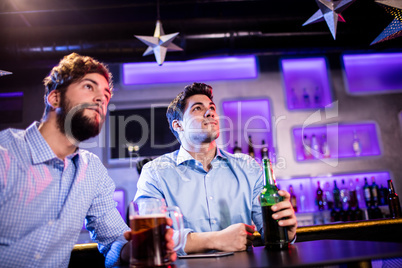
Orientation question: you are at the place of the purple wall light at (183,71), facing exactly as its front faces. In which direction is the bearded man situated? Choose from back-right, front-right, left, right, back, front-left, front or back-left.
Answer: front

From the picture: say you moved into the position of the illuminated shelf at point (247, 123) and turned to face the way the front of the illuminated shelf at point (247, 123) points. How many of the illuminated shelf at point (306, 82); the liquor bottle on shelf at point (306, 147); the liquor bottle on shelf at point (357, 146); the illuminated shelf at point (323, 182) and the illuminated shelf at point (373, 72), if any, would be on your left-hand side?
5

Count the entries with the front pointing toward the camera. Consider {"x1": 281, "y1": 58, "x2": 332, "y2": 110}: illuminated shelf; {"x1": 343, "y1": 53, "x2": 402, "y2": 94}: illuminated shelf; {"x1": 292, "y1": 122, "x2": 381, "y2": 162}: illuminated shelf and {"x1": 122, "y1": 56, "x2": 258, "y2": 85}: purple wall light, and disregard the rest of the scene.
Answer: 4

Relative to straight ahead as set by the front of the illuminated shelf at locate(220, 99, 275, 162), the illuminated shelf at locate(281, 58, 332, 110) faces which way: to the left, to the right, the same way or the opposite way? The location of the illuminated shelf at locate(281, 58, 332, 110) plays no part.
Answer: the same way

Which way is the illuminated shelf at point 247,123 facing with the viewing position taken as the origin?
facing the viewer

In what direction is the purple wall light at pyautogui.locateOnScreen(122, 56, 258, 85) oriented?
toward the camera

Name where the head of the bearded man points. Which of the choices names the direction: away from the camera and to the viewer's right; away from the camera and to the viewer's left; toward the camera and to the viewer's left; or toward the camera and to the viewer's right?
toward the camera and to the viewer's right

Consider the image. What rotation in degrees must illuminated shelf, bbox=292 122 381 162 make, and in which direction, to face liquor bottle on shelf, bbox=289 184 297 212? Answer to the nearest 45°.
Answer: approximately 45° to its right

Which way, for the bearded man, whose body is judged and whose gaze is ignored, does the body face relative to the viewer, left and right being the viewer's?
facing the viewer and to the right of the viewer

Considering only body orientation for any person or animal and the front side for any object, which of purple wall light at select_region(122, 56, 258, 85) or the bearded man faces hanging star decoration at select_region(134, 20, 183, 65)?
the purple wall light

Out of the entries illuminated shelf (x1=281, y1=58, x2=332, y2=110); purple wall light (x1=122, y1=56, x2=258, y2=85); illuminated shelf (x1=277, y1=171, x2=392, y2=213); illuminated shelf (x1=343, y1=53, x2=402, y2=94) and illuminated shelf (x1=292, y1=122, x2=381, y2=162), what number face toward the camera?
5

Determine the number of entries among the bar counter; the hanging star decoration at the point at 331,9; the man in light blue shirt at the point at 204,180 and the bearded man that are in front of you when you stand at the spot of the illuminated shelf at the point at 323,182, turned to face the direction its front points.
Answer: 4

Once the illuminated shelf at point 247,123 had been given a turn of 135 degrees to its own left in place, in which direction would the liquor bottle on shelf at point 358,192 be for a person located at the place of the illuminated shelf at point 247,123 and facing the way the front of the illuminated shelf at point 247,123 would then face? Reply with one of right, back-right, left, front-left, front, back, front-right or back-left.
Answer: front-right

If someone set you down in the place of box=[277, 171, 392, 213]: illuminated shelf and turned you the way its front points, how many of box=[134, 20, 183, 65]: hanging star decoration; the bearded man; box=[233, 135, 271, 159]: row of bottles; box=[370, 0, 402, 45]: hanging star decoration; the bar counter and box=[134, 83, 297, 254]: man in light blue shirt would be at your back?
0

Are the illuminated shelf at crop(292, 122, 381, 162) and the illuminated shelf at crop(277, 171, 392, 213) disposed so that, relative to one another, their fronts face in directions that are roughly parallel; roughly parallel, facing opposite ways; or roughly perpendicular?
roughly parallel

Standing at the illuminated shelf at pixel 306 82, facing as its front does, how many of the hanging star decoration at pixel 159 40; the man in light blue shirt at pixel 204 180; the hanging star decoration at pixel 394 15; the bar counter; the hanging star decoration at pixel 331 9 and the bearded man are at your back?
0

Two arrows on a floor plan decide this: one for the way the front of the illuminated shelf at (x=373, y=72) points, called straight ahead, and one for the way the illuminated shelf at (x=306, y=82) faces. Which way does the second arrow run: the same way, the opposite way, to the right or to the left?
the same way

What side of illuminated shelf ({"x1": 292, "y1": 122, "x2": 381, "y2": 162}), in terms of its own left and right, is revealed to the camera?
front
